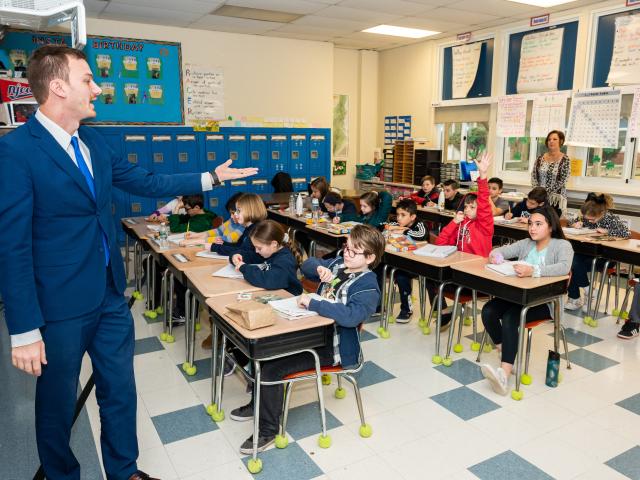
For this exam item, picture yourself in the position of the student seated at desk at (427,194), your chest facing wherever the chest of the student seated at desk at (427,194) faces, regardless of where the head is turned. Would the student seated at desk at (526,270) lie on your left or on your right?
on your left

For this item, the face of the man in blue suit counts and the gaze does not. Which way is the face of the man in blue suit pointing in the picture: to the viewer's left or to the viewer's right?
to the viewer's right

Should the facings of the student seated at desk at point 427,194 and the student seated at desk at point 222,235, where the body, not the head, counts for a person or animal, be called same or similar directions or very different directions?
same or similar directions

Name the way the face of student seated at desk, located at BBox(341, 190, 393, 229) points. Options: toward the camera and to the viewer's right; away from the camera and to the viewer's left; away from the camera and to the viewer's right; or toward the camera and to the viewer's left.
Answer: toward the camera and to the viewer's left

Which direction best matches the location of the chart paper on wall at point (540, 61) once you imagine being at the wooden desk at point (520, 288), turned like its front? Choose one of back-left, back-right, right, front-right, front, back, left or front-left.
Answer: front-left

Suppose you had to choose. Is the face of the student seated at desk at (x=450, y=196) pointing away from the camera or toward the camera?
toward the camera

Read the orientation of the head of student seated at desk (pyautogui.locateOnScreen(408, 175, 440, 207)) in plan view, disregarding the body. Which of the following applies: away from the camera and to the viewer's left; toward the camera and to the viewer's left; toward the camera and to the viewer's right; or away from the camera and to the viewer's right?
toward the camera and to the viewer's left

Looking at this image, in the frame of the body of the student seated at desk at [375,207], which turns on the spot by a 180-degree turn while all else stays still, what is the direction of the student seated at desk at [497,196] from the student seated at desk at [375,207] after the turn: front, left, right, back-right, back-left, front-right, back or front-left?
front-left

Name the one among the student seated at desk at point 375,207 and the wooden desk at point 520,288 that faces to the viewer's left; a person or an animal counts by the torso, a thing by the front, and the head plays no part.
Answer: the student seated at desk

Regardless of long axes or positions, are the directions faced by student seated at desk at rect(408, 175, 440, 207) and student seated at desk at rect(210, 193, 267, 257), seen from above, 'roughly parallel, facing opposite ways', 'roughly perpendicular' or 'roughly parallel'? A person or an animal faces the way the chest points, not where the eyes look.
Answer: roughly parallel

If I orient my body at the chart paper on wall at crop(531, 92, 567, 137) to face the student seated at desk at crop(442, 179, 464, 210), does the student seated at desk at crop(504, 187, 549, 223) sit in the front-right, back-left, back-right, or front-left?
front-left

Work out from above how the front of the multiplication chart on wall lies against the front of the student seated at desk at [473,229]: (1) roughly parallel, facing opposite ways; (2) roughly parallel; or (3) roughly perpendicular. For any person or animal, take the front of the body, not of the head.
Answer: roughly parallel

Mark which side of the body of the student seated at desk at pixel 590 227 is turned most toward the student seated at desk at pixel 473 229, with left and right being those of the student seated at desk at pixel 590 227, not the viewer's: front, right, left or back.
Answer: front

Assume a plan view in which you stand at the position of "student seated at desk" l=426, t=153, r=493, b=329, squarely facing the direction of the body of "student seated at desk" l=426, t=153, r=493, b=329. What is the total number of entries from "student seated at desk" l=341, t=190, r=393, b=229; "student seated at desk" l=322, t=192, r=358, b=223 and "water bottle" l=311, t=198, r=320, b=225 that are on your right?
3

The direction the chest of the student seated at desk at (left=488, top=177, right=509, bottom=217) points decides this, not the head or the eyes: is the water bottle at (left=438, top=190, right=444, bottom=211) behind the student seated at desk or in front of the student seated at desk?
in front

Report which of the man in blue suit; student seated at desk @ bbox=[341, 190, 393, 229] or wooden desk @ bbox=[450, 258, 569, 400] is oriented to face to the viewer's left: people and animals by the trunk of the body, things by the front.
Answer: the student seated at desk

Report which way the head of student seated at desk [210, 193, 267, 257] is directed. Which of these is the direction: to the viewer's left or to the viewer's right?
to the viewer's left

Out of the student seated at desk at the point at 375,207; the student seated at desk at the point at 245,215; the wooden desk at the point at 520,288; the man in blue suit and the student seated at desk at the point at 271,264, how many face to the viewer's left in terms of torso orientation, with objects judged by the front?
3

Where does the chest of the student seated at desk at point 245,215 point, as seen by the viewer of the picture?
to the viewer's left

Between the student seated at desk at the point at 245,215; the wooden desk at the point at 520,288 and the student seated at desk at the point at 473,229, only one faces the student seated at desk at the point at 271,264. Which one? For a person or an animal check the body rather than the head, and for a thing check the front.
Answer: the student seated at desk at the point at 473,229

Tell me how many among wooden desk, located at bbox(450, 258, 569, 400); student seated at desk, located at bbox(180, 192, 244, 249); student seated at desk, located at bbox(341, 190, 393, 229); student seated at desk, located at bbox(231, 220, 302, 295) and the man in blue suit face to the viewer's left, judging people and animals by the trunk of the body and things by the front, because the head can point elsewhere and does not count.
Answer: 3
